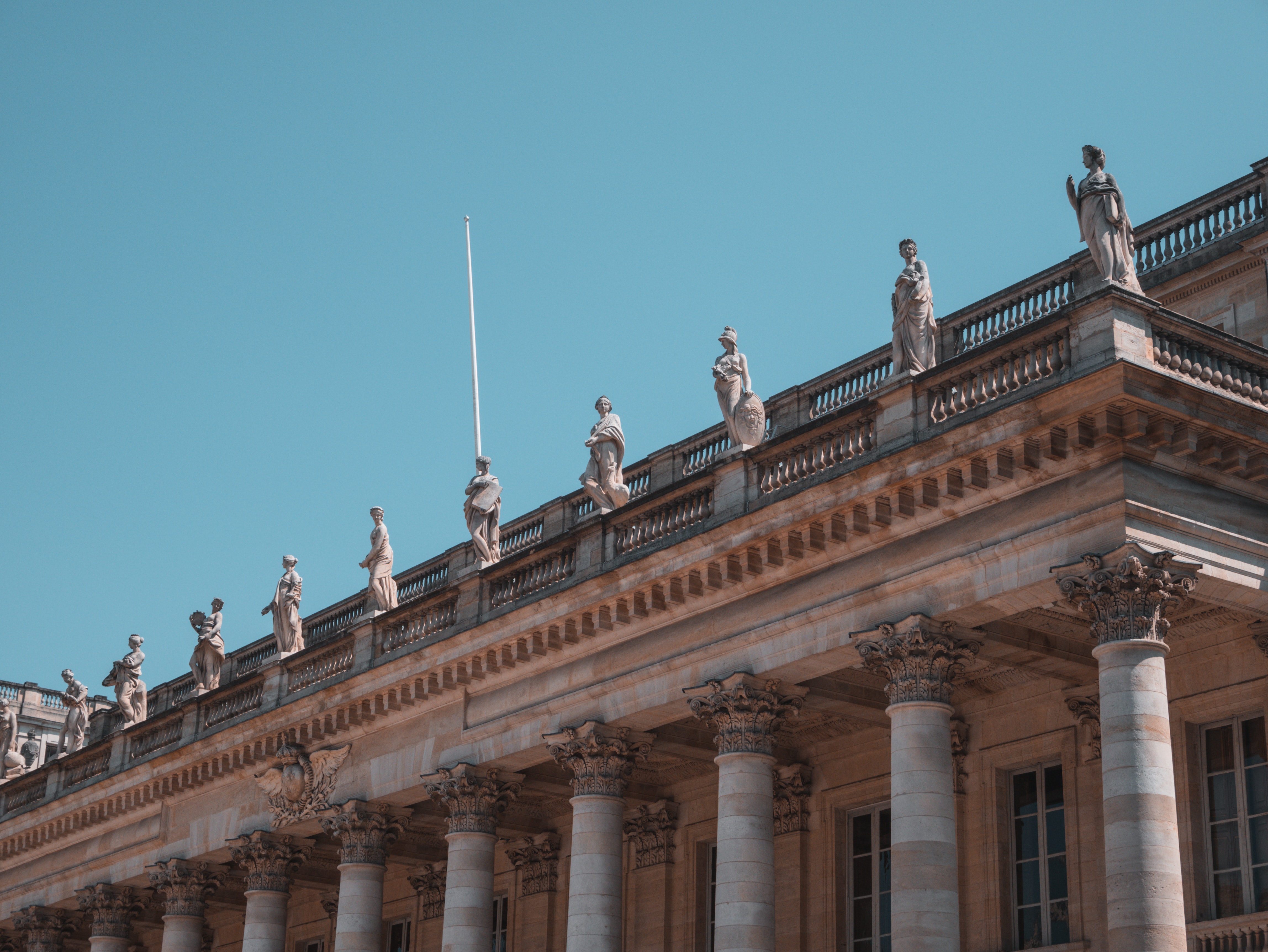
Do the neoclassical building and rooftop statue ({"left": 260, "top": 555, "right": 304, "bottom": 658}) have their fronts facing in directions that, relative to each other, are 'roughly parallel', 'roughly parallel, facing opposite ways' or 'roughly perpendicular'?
roughly parallel

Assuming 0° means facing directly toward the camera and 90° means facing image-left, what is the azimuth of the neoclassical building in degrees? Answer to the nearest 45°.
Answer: approximately 45°

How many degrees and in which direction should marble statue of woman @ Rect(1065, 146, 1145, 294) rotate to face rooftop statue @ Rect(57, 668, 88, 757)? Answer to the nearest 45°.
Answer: approximately 90° to its right

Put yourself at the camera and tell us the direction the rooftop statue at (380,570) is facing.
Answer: facing the viewer and to the left of the viewer

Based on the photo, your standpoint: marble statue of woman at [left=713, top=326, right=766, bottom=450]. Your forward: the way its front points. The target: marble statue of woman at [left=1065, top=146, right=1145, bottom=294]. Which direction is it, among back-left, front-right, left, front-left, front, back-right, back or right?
left

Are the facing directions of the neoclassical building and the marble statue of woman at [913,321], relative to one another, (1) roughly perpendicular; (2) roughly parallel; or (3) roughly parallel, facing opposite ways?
roughly parallel

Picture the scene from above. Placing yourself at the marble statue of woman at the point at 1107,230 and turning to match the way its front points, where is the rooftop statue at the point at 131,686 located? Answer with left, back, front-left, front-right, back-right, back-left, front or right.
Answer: right

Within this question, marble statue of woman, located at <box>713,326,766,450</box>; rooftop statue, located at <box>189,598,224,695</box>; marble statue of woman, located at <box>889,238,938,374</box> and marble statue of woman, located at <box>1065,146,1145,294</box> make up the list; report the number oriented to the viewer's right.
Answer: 0

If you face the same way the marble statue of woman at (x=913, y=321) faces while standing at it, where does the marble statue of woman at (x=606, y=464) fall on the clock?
the marble statue of woman at (x=606, y=464) is roughly at 3 o'clock from the marble statue of woman at (x=913, y=321).

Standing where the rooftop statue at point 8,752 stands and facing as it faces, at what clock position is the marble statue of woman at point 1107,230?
The marble statue of woman is roughly at 10 o'clock from the rooftop statue.

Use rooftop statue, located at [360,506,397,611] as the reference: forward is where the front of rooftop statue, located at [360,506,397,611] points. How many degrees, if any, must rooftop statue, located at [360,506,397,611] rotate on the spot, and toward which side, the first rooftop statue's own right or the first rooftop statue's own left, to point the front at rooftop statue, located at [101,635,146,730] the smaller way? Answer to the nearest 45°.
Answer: approximately 90° to the first rooftop statue's own right
